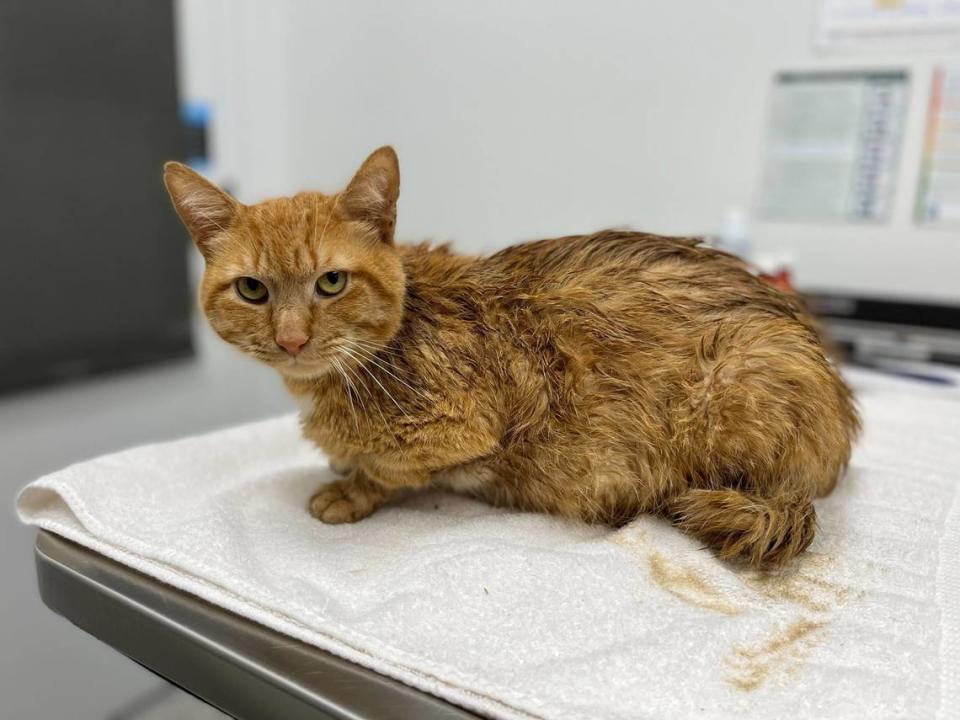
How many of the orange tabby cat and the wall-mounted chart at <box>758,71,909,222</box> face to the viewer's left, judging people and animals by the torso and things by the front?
1

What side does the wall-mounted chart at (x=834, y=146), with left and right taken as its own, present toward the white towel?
front

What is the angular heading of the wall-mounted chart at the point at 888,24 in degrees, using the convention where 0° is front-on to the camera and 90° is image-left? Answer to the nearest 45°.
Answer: approximately 0°

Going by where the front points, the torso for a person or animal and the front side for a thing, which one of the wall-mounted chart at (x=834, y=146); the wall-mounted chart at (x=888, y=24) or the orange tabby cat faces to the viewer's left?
the orange tabby cat

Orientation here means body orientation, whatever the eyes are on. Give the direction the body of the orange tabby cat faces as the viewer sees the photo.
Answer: to the viewer's left

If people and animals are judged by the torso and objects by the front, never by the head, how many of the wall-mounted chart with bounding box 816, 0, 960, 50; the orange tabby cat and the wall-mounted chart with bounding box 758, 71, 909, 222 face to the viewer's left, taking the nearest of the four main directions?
1

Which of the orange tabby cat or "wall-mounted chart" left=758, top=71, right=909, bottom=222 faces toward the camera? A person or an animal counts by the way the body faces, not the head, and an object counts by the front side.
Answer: the wall-mounted chart

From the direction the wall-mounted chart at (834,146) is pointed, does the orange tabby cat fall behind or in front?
in front

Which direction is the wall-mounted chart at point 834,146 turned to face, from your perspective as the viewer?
facing the viewer

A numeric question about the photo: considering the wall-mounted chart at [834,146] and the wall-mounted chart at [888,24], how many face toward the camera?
2

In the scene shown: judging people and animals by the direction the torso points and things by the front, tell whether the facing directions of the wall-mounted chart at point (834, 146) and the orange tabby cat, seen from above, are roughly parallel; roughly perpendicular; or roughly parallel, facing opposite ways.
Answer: roughly perpendicular

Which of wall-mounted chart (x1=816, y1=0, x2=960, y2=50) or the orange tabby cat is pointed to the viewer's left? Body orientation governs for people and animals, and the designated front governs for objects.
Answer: the orange tabby cat

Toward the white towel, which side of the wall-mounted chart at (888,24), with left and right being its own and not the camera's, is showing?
front
